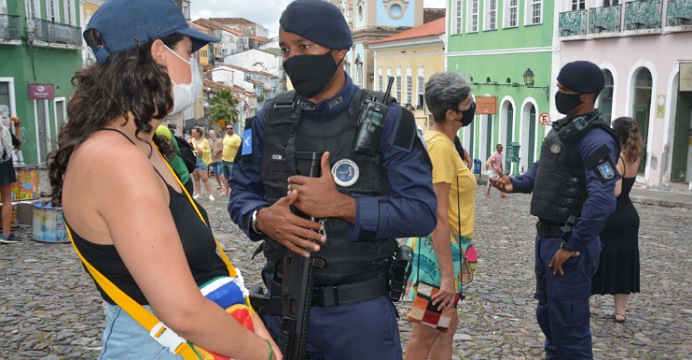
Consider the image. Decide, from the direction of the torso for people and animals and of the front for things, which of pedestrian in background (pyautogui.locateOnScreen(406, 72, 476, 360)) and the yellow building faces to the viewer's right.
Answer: the pedestrian in background

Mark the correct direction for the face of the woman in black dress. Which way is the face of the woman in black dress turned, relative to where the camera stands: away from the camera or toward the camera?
away from the camera

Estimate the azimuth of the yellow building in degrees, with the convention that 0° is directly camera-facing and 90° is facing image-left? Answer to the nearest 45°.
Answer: approximately 45°

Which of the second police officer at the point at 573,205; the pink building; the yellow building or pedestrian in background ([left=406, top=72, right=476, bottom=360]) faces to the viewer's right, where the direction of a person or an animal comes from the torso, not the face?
the pedestrian in background

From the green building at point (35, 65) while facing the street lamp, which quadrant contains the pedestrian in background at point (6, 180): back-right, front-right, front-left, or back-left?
front-right

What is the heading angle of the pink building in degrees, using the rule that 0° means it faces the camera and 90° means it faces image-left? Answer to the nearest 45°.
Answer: approximately 45°

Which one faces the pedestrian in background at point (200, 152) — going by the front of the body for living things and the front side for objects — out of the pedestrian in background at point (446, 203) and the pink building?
the pink building

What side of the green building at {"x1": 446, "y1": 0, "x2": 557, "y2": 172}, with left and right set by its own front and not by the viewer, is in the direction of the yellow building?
right
